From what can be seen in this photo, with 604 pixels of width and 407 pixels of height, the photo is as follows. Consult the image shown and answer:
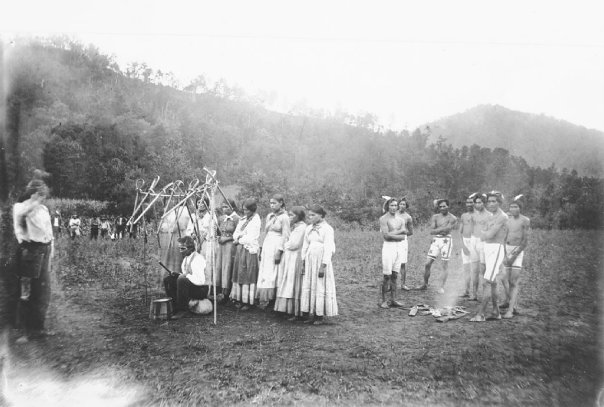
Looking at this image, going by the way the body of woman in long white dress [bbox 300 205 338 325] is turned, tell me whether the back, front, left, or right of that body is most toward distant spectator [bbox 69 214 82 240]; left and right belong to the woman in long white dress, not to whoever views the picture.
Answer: right

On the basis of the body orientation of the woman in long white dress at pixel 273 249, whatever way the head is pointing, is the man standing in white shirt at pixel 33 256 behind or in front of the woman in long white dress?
in front

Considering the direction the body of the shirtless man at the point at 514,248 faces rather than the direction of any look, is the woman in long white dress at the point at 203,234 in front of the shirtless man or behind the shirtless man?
in front

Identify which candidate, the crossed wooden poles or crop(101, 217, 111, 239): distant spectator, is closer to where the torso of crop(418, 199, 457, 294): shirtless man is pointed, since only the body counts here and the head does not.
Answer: the crossed wooden poles

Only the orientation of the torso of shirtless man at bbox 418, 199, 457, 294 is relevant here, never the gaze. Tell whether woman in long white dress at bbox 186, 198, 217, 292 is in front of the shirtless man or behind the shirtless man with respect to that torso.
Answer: in front

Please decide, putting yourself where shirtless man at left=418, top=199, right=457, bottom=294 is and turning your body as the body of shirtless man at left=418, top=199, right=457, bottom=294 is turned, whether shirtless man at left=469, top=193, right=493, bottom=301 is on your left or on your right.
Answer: on your left

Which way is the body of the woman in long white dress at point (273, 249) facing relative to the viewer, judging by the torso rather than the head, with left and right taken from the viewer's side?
facing the viewer and to the left of the viewer

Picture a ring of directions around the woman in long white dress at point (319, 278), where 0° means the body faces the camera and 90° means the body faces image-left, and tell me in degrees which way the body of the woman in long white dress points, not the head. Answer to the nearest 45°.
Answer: approximately 45°

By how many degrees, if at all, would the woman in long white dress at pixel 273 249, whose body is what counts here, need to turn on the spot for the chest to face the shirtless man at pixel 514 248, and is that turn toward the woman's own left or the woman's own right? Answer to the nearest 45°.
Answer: approximately 135° to the woman's own left

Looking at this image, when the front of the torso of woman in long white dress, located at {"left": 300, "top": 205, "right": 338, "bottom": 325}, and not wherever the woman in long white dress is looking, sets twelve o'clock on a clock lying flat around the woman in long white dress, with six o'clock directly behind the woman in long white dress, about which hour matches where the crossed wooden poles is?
The crossed wooden poles is roughly at 2 o'clock from the woman in long white dress.
